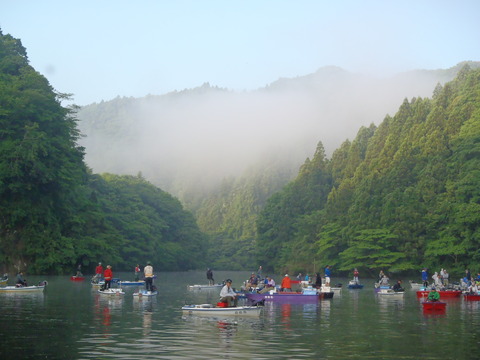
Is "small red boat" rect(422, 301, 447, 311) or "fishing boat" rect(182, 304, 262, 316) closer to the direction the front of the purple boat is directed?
the fishing boat

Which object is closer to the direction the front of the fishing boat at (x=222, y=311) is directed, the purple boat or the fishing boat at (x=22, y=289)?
the fishing boat

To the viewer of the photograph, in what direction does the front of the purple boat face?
facing to the left of the viewer

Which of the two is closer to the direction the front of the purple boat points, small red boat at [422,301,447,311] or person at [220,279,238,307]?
the person

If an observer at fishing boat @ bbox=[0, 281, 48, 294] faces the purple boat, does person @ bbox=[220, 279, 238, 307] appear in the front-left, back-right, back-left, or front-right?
front-right
